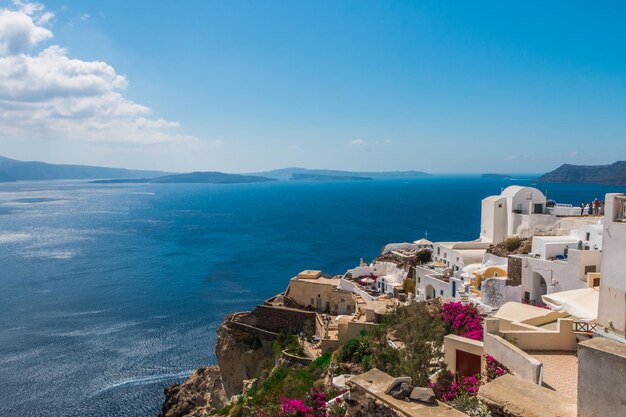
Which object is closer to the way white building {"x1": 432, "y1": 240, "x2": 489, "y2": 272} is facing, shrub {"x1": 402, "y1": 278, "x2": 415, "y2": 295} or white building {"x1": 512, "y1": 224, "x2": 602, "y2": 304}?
the shrub

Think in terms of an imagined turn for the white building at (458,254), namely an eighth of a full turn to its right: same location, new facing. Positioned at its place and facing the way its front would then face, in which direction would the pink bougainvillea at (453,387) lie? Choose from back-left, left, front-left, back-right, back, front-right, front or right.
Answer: left

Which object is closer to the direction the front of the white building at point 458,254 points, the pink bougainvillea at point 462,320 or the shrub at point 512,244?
the pink bougainvillea

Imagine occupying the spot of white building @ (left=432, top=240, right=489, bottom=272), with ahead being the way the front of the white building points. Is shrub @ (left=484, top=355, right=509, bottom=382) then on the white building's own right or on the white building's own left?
on the white building's own left

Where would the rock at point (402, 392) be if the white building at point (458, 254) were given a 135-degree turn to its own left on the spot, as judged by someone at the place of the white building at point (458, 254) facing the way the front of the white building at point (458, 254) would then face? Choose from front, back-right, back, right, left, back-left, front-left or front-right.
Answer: right

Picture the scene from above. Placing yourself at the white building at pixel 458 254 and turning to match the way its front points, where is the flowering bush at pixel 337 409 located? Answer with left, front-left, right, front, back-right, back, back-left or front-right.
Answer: front-left

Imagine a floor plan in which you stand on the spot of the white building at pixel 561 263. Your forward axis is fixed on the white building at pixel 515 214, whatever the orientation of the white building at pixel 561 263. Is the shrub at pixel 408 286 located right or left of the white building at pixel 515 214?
left

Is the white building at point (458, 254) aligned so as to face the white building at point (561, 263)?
no

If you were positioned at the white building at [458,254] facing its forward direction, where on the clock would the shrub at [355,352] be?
The shrub is roughly at 11 o'clock from the white building.

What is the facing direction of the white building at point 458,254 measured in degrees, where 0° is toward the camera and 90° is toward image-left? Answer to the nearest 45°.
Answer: approximately 45°
